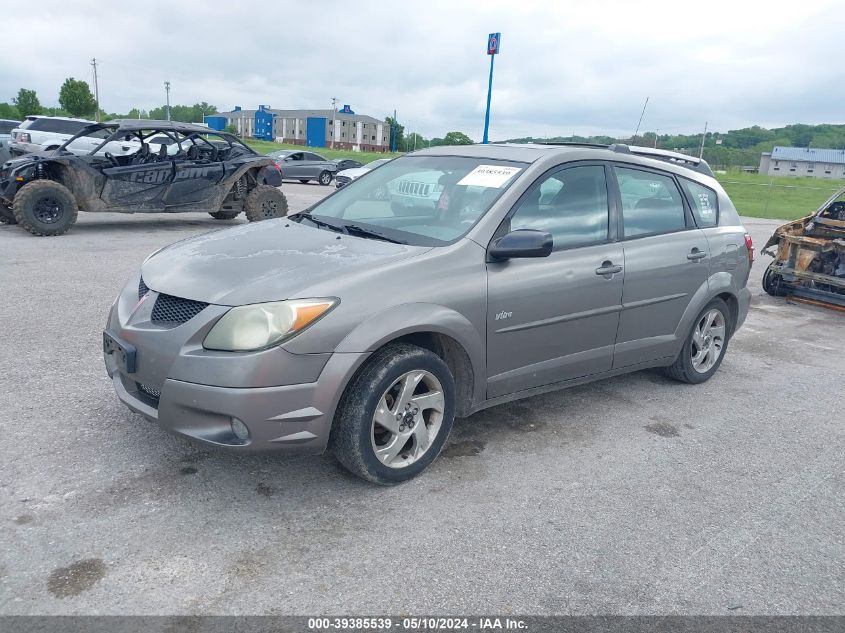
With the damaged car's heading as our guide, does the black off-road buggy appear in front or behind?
in front

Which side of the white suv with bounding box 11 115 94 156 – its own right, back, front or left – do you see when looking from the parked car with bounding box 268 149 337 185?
front

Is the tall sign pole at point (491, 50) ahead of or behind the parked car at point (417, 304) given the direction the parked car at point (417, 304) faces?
behind

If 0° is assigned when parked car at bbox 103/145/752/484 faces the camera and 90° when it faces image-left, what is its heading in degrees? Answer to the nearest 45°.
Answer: approximately 45°

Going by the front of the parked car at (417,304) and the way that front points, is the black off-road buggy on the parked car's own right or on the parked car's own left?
on the parked car's own right

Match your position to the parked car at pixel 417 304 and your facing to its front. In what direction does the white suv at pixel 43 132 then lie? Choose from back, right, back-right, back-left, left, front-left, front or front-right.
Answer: right

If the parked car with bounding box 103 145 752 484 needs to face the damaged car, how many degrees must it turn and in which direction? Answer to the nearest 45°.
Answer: approximately 180°

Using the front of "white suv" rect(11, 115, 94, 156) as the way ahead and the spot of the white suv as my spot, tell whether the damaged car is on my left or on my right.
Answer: on my right

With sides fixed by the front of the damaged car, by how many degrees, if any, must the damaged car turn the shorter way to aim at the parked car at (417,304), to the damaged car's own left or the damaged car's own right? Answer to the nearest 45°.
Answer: approximately 45° to the damaged car's own left

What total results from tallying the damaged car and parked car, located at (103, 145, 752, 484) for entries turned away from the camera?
0

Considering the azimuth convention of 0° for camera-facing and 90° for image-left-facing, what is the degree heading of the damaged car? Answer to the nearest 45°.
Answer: approximately 45°
